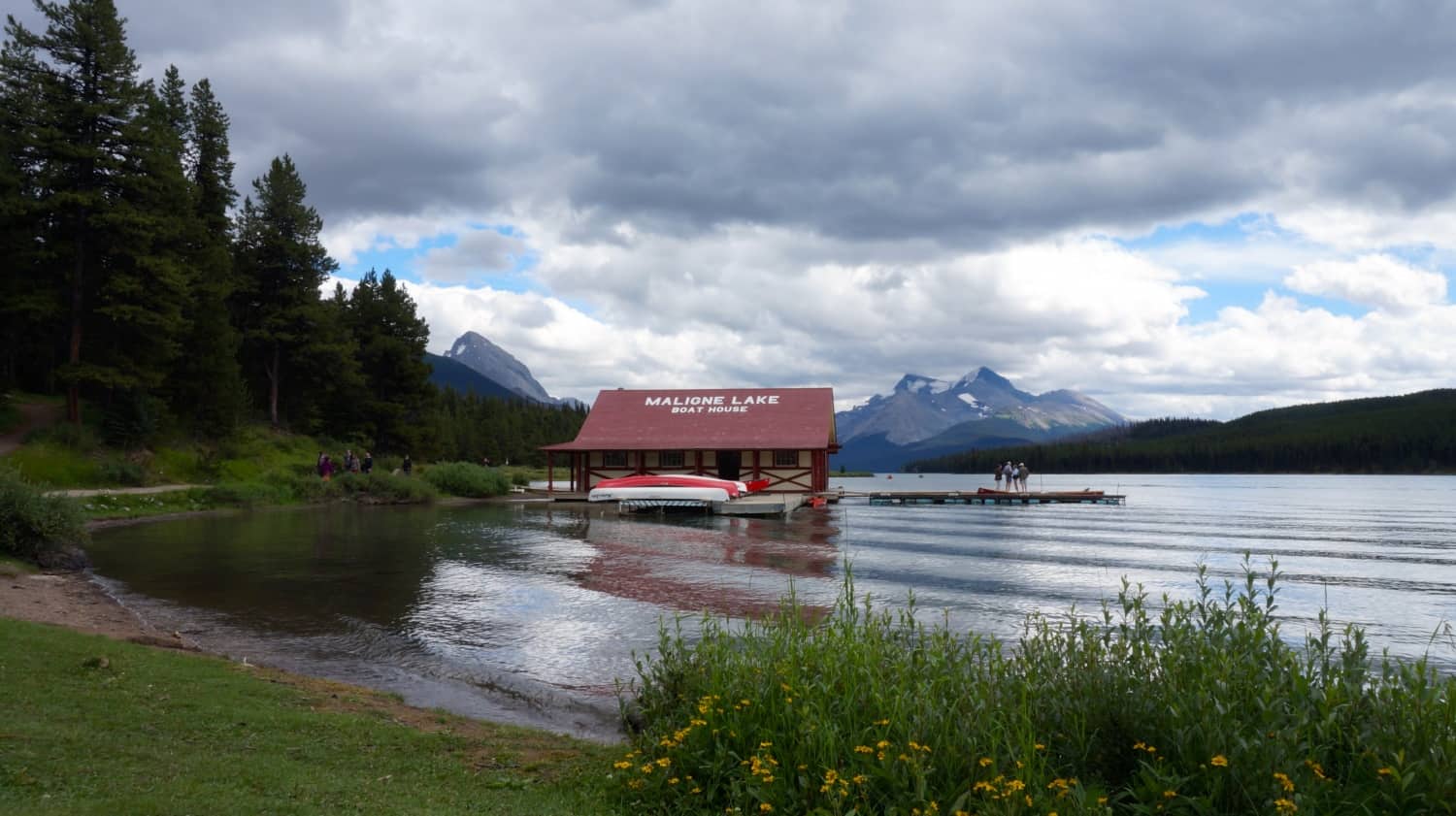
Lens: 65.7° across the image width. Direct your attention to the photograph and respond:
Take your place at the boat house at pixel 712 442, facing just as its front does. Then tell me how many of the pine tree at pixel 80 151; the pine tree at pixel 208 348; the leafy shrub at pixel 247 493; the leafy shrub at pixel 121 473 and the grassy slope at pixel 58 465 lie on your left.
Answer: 0

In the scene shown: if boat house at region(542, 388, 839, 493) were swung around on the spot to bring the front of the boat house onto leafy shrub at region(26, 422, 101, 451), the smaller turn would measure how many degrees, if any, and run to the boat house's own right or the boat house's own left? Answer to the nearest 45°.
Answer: approximately 45° to the boat house's own right

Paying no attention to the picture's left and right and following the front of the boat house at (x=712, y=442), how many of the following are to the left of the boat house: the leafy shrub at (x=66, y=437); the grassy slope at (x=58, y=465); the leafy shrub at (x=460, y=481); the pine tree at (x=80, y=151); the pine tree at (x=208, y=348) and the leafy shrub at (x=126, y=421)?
0

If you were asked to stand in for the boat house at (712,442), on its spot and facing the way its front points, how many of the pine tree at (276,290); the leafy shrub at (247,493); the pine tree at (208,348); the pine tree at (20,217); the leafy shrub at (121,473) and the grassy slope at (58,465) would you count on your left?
0

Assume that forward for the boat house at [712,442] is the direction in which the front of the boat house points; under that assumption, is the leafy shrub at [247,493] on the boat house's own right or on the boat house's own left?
on the boat house's own right

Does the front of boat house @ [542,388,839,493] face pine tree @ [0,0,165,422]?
no

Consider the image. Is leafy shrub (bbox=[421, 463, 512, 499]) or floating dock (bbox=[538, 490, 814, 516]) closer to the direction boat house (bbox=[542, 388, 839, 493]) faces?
the floating dock

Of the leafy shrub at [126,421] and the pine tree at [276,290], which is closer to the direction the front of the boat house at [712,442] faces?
the leafy shrub

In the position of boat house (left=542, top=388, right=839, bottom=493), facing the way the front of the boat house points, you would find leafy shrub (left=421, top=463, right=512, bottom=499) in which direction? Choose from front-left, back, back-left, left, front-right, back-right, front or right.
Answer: right

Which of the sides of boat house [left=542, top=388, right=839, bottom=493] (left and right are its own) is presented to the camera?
front

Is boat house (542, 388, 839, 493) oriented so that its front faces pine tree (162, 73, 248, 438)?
no

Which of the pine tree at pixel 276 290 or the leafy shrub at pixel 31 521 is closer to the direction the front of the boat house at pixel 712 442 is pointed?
the leafy shrub

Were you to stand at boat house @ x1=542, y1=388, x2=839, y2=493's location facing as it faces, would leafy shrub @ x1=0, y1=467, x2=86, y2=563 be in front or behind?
in front

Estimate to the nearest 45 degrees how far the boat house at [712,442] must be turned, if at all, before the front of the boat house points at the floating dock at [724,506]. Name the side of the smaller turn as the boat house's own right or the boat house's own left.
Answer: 0° — it already faces it

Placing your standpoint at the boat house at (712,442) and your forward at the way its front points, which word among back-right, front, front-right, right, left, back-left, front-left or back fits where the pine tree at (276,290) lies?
right

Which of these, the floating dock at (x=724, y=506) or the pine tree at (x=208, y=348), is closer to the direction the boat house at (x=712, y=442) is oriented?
the floating dock
